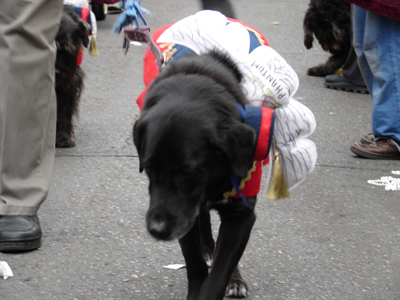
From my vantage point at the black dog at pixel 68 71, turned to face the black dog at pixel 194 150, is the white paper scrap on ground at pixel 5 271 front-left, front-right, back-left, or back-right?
front-right

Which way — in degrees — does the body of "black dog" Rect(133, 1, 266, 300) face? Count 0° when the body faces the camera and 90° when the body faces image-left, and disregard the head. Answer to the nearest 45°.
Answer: approximately 0°

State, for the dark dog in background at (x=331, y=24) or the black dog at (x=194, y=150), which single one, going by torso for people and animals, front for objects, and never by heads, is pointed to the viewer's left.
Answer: the dark dog in background

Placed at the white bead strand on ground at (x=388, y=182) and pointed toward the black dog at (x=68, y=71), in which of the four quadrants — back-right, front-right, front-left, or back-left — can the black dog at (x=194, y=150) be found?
front-left

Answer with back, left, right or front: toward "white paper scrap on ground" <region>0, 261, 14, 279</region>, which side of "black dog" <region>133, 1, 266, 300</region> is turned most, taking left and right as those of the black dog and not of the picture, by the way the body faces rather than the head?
right

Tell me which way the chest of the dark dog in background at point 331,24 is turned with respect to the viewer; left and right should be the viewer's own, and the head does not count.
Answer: facing to the left of the viewer

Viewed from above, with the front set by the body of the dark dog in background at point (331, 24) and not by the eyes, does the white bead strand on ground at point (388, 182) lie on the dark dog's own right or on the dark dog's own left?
on the dark dog's own left

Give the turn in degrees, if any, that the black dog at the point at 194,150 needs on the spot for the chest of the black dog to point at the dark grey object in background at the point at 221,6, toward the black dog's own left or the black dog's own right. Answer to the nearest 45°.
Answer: approximately 180°
